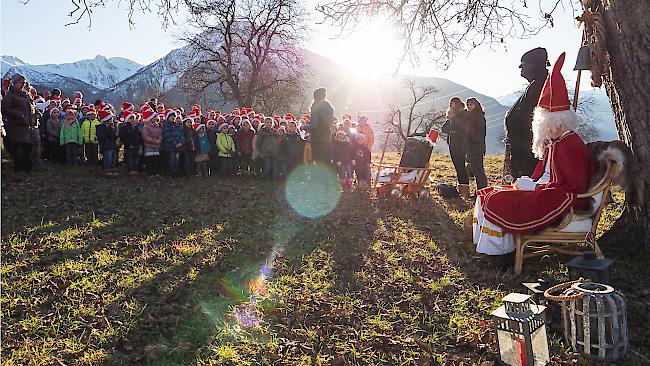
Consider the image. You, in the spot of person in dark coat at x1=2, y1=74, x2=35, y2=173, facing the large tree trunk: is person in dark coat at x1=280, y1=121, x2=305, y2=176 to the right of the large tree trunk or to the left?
left

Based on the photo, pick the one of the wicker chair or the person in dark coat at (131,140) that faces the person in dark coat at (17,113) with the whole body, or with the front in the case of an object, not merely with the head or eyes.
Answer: the wicker chair

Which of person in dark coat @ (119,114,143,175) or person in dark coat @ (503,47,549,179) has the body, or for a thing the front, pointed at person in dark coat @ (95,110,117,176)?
person in dark coat @ (503,47,549,179)

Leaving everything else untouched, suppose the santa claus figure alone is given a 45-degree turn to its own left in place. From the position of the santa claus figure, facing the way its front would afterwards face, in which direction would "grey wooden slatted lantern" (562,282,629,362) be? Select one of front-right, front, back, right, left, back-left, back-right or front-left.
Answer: front-left

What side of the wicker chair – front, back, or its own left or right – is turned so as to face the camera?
left

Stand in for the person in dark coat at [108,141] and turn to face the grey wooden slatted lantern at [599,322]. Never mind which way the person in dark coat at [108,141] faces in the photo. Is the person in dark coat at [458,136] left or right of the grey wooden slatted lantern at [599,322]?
left

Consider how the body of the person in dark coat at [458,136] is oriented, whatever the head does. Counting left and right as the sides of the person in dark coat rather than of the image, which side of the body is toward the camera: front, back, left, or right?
left

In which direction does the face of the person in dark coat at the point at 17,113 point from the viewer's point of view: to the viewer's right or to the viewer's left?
to the viewer's right

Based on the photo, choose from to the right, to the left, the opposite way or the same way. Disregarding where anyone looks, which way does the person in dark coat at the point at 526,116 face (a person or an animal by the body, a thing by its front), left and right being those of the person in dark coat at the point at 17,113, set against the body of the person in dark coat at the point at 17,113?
the opposite way

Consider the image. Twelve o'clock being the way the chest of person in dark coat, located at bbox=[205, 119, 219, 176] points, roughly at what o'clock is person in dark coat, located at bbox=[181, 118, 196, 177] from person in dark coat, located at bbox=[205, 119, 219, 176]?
person in dark coat, located at bbox=[181, 118, 196, 177] is roughly at 2 o'clock from person in dark coat, located at bbox=[205, 119, 219, 176].

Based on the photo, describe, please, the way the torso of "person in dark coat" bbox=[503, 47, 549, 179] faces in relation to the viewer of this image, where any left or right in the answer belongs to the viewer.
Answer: facing to the left of the viewer

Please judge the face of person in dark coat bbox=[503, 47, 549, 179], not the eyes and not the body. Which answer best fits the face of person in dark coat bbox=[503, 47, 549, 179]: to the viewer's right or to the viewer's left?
to the viewer's left
